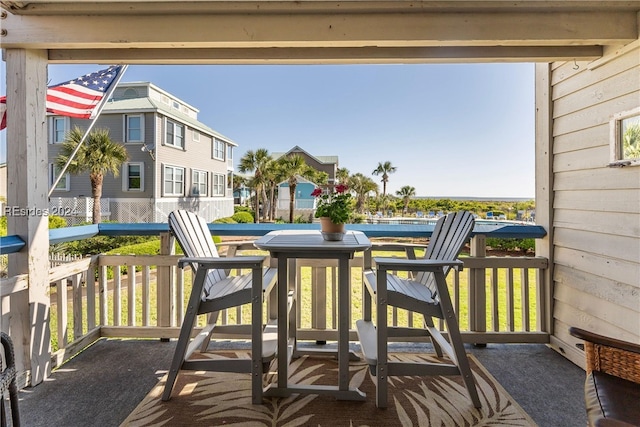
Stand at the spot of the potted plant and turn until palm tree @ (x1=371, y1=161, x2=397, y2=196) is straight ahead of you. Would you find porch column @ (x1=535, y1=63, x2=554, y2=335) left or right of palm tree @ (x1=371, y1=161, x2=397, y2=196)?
right

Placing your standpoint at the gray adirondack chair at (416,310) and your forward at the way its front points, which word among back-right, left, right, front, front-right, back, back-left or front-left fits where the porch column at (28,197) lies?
front

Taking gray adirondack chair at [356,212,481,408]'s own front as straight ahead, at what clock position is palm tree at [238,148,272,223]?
The palm tree is roughly at 2 o'clock from the gray adirondack chair.

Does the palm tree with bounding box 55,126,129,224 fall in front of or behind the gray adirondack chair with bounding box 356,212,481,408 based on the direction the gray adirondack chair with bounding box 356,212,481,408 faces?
in front

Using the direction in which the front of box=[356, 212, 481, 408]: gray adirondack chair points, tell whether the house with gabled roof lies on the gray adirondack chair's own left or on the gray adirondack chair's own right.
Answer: on the gray adirondack chair's own right

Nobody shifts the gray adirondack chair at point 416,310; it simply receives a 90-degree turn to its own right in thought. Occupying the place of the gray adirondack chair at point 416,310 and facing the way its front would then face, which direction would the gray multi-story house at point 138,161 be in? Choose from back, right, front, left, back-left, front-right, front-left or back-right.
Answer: front-left

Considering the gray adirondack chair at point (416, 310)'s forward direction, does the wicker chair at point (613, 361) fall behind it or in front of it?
behind

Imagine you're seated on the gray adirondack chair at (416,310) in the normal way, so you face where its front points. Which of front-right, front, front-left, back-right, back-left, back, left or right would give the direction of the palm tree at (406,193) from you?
right

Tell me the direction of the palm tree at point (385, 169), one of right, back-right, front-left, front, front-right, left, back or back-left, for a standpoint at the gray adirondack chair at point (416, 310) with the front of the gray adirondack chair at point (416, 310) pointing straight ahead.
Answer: right

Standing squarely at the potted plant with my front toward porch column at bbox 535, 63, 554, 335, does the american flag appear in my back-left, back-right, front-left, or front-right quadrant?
back-left

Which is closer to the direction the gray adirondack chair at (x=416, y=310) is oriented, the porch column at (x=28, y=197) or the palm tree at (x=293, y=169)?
the porch column

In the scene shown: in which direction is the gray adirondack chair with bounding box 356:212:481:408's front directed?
to the viewer's left
